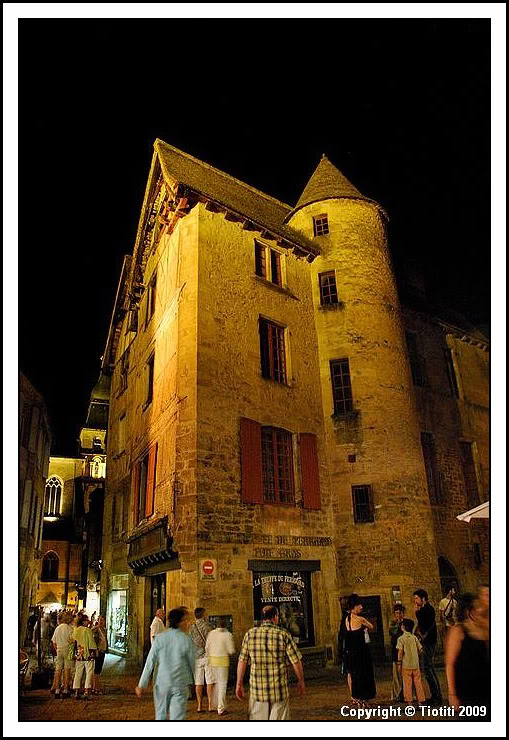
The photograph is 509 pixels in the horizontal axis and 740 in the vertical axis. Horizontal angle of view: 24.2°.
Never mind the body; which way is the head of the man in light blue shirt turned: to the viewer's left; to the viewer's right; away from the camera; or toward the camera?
away from the camera

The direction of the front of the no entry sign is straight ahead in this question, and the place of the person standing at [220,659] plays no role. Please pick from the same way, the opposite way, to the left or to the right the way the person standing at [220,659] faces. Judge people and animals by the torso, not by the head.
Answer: the opposite way

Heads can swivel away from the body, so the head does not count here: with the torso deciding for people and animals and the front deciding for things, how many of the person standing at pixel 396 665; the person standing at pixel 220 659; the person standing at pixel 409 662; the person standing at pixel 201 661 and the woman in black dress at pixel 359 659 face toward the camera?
1

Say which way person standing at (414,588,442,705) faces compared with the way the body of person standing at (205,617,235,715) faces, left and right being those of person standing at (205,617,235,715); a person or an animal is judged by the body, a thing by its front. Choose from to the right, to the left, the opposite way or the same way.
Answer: to the left

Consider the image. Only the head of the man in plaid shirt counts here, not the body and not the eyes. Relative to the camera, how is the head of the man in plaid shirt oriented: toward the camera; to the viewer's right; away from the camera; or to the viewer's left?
away from the camera

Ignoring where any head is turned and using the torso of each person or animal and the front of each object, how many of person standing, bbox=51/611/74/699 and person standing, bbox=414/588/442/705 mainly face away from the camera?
1

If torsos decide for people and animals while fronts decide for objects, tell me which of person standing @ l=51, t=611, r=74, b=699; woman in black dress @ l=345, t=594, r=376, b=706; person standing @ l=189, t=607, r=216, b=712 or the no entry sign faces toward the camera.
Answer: the no entry sign

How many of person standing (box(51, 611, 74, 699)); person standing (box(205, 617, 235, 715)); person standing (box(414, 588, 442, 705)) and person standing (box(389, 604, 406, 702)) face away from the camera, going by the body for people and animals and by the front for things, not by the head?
2

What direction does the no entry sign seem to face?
toward the camera

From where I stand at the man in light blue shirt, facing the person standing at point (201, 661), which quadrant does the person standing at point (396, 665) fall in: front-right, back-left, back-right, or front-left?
front-right

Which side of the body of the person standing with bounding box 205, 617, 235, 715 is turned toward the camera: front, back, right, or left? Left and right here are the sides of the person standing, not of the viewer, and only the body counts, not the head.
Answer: back

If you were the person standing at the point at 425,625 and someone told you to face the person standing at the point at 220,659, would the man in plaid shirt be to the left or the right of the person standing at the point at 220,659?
left

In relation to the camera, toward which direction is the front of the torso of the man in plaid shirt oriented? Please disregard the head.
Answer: away from the camera

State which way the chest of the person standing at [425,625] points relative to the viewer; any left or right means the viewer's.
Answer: facing to the left of the viewer

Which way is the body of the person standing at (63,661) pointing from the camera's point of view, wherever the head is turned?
away from the camera

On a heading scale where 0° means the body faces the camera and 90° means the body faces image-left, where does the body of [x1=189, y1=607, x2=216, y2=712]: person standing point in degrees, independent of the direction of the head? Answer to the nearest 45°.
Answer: approximately 180°
